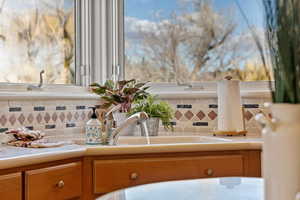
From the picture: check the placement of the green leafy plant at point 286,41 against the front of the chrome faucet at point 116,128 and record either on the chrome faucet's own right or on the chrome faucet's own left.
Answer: on the chrome faucet's own right

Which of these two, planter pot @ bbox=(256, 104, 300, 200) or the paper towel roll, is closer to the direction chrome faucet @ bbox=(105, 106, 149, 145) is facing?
the paper towel roll

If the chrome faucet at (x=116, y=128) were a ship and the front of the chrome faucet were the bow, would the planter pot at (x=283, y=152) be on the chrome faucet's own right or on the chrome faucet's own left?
on the chrome faucet's own right

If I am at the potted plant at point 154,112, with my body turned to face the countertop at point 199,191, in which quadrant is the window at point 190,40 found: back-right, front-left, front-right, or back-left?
back-left

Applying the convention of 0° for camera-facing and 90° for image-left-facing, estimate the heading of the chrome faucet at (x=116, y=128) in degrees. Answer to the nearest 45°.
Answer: approximately 270°
